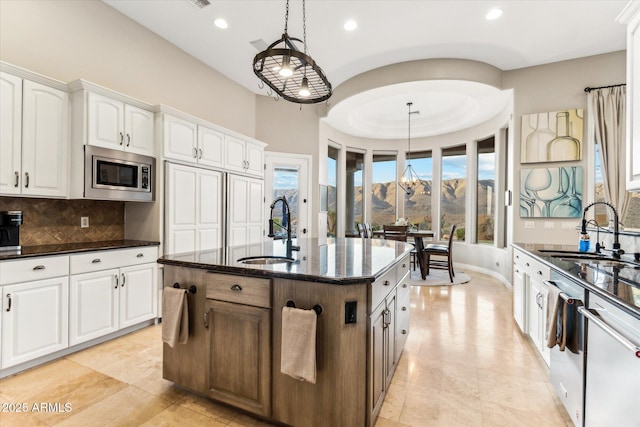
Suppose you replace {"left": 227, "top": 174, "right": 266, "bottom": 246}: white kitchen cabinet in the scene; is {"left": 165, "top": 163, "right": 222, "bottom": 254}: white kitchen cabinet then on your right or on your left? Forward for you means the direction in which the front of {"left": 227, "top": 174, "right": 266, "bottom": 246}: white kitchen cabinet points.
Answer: on your right

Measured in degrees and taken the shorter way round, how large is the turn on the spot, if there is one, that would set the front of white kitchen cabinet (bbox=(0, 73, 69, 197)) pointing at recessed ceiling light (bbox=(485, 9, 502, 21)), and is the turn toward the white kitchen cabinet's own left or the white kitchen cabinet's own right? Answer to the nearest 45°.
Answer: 0° — it already faces it

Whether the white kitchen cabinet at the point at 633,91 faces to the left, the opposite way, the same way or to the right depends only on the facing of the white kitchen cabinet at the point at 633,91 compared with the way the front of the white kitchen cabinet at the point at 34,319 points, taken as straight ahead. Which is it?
the opposite way

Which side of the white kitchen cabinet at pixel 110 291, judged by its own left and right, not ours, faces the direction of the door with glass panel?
left

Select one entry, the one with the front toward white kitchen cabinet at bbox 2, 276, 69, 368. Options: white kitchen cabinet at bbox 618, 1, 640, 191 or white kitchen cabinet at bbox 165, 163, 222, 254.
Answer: white kitchen cabinet at bbox 618, 1, 640, 191

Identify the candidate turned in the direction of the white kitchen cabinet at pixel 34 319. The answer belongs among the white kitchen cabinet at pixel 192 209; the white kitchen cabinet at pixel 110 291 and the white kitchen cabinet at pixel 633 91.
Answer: the white kitchen cabinet at pixel 633 91

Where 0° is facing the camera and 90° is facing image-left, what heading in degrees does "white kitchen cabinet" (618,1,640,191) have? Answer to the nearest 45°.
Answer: approximately 45°

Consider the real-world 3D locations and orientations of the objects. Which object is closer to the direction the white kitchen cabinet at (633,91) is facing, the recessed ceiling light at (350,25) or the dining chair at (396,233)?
the recessed ceiling light

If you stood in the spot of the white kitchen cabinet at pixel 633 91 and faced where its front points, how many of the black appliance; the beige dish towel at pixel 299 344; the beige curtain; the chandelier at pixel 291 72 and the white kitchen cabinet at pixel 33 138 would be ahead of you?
4

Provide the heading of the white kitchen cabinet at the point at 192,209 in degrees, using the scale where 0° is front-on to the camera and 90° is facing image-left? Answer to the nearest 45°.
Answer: approximately 315°

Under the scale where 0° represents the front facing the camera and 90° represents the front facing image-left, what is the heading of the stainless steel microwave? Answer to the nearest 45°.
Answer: approximately 315°
